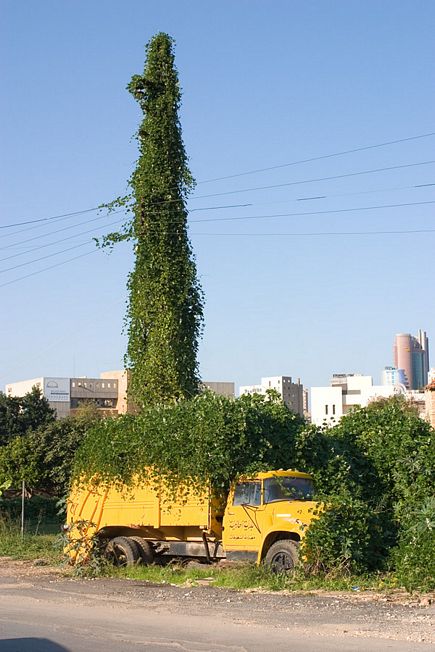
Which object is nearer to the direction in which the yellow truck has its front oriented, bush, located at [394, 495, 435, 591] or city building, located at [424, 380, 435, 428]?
the bush

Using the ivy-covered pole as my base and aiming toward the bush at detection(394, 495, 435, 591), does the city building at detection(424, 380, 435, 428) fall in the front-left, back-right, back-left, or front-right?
back-left

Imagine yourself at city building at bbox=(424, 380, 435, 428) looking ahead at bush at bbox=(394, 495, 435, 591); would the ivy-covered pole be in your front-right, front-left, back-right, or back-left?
front-right

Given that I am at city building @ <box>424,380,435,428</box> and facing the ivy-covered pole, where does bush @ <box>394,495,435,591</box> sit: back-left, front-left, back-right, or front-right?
front-left

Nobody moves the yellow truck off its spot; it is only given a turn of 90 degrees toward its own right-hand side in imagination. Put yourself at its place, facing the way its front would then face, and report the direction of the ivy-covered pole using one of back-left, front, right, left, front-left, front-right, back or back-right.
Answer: back-right

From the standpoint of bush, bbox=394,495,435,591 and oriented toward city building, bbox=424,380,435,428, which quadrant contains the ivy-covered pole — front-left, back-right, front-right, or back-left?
front-left

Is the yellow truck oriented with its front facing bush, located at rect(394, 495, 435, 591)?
yes

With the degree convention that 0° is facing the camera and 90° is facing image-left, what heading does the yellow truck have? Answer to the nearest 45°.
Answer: approximately 315°

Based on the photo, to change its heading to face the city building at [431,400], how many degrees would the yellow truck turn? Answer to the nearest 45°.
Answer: approximately 90° to its left
